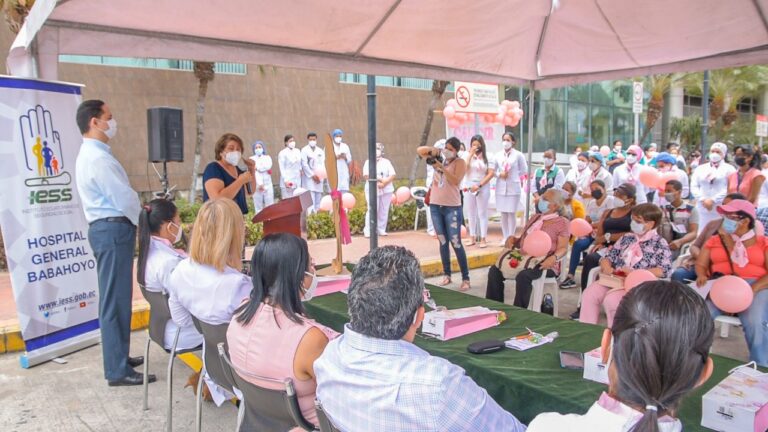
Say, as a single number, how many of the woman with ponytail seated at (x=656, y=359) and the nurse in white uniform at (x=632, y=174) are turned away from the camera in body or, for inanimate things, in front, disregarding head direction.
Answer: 1

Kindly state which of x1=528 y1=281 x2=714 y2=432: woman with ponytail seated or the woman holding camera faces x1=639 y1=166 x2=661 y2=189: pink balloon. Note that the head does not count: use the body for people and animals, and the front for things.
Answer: the woman with ponytail seated

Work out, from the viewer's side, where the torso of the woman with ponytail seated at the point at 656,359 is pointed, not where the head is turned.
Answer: away from the camera

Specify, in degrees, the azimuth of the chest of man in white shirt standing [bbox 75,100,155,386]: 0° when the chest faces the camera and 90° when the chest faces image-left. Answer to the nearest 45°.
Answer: approximately 270°

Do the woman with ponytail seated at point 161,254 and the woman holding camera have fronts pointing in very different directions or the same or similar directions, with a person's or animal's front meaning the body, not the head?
very different directions

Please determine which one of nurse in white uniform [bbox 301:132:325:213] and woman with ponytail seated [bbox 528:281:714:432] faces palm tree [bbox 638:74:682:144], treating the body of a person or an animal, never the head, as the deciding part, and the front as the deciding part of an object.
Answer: the woman with ponytail seated

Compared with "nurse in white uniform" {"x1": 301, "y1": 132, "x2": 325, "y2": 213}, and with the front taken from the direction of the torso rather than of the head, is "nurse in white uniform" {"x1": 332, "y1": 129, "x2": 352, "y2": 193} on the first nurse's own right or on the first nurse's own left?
on the first nurse's own left

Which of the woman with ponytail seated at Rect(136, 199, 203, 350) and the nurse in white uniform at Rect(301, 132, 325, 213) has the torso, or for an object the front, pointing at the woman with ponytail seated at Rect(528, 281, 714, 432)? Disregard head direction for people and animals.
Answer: the nurse in white uniform

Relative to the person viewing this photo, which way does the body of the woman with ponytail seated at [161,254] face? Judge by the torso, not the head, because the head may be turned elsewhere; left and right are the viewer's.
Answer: facing away from the viewer and to the right of the viewer

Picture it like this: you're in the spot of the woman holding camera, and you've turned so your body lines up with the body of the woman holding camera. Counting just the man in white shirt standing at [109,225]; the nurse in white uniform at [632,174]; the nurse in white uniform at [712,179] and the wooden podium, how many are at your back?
2

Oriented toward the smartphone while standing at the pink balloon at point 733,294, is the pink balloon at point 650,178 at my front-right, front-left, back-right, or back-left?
back-right
